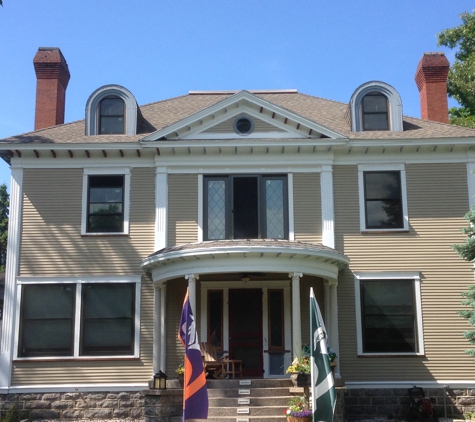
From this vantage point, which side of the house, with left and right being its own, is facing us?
front

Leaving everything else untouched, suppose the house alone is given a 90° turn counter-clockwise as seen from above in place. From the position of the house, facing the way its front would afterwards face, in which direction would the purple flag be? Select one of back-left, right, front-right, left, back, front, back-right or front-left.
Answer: right

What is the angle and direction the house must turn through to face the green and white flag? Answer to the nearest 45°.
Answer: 0° — it already faces it

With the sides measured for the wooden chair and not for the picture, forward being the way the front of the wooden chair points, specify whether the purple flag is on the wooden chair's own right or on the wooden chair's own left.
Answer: on the wooden chair's own right
